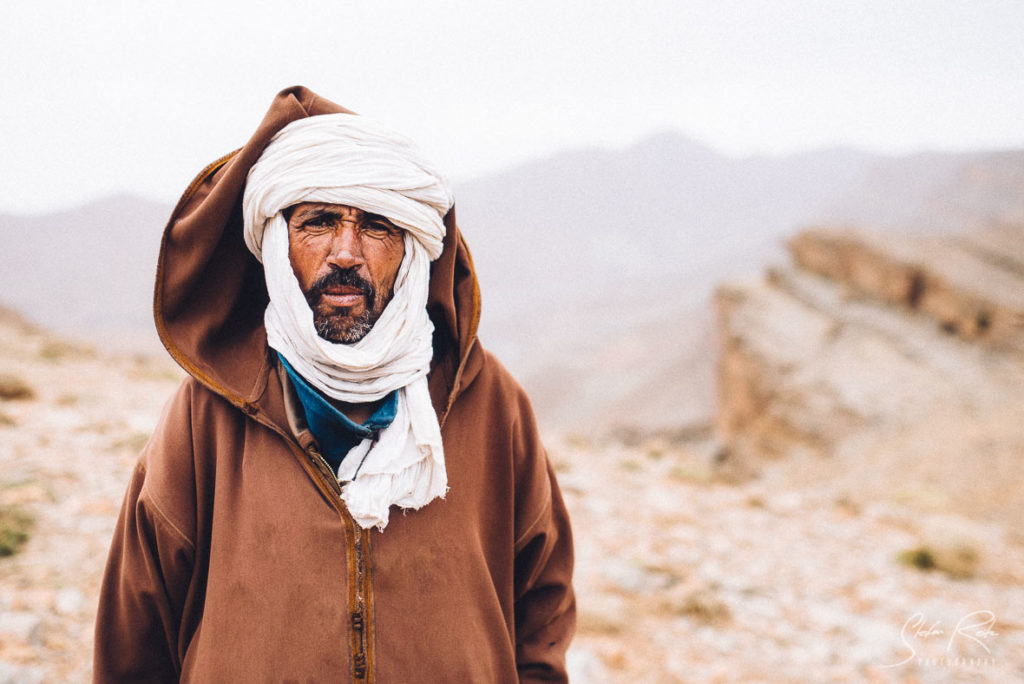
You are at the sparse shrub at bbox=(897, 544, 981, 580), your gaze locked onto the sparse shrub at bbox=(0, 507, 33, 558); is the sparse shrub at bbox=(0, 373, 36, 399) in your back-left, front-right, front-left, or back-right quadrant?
front-right

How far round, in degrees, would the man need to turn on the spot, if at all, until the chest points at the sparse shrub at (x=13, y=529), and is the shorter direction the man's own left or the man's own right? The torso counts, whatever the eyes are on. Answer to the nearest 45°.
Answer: approximately 135° to the man's own right

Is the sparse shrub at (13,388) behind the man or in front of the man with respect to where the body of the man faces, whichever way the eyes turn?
behind

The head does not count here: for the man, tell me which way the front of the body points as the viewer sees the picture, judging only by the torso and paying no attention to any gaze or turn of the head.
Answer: toward the camera

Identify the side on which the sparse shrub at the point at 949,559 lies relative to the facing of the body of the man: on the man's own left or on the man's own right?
on the man's own left
